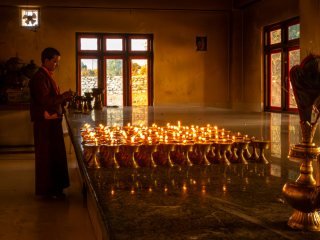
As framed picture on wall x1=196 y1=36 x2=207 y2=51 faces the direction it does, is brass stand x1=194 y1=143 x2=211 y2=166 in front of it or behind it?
in front

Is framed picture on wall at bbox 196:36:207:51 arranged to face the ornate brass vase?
yes

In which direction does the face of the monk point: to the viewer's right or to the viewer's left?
to the viewer's right

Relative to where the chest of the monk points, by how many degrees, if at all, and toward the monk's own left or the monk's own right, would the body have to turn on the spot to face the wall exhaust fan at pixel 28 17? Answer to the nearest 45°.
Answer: approximately 90° to the monk's own left

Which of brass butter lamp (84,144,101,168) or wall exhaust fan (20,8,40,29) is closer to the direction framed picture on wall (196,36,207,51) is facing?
the brass butter lamp

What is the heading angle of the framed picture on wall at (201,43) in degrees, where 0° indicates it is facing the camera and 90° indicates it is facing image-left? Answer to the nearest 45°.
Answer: approximately 0°

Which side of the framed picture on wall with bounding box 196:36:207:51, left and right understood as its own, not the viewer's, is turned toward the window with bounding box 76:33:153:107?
right

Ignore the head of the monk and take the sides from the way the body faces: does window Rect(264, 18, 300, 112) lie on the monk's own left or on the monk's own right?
on the monk's own left

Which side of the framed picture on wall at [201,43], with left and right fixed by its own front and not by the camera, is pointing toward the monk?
front

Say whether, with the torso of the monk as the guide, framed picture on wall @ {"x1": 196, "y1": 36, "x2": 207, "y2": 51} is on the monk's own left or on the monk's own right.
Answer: on the monk's own left

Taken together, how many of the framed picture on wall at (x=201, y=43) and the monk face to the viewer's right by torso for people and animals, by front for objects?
1

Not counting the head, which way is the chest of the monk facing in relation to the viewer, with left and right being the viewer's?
facing to the right of the viewer

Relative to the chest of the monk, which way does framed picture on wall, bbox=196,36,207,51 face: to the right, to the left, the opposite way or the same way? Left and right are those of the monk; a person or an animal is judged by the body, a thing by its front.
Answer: to the right
